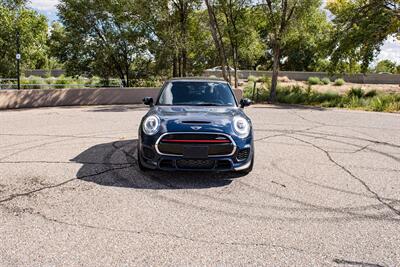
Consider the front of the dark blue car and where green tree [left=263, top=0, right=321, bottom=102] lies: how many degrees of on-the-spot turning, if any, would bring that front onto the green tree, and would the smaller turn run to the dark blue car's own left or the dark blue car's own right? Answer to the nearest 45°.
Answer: approximately 180°

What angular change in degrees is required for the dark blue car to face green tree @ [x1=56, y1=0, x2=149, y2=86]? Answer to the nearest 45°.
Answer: approximately 180°

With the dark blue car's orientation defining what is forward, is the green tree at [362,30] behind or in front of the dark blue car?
behind

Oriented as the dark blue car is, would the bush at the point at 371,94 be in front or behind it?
behind

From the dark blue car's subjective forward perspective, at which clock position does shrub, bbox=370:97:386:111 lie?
The shrub is roughly at 7 o'clock from the dark blue car.

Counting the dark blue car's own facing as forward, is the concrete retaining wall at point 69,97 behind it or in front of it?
behind

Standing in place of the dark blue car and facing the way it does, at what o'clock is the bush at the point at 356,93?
The bush is roughly at 7 o'clock from the dark blue car.

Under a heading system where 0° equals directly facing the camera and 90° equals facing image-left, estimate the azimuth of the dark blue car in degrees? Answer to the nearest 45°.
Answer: approximately 0°
